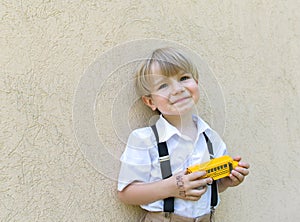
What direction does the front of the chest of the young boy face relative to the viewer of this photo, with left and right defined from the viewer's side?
facing the viewer and to the right of the viewer
